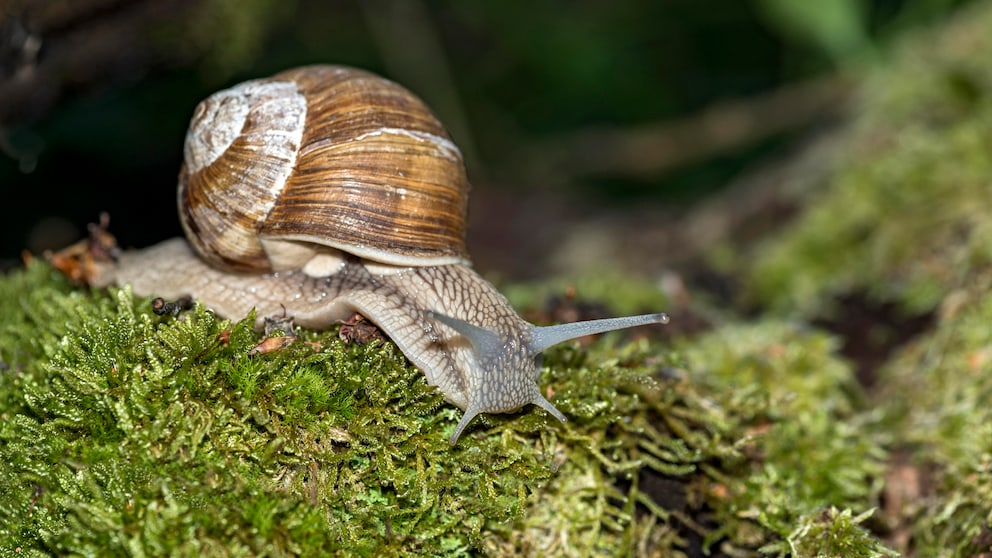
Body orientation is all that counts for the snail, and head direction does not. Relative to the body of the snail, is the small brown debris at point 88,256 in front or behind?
behind

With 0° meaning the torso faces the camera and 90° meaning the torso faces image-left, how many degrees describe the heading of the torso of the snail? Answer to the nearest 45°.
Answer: approximately 315°
